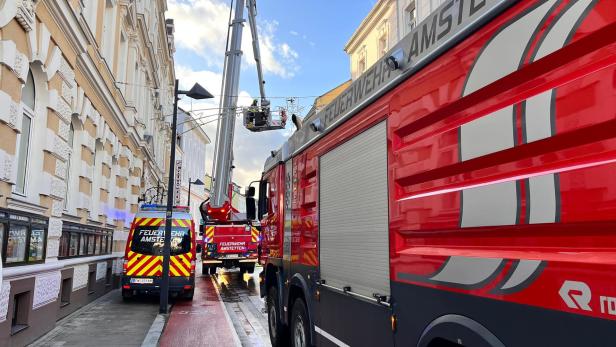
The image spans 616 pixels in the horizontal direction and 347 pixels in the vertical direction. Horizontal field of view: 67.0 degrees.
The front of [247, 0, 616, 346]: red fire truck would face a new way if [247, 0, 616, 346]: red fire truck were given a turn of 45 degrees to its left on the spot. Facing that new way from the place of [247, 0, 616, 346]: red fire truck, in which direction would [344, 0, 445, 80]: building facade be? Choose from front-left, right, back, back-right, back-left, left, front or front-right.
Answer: right

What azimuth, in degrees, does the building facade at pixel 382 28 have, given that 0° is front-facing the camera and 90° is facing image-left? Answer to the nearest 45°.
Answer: approximately 45°

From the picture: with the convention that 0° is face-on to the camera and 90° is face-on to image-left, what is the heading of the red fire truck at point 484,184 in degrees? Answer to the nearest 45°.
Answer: approximately 135°

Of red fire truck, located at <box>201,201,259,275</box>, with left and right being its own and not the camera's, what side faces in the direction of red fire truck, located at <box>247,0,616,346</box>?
back

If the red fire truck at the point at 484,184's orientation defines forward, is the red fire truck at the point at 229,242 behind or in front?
in front

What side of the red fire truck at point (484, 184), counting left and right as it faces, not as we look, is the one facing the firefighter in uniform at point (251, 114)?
front

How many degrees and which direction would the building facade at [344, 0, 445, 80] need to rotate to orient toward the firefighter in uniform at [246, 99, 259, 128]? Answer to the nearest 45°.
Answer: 0° — it already faces them

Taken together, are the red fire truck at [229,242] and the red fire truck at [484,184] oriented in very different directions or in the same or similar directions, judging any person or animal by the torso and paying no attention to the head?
same or similar directions

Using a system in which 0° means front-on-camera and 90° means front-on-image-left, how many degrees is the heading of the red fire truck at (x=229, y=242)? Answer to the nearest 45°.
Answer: approximately 180°
